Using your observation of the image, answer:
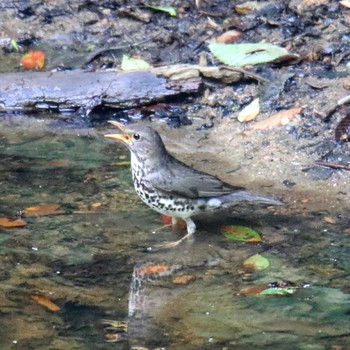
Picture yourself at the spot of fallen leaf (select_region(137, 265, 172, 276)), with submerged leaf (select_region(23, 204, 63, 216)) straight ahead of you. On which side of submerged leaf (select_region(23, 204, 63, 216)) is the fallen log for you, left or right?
right

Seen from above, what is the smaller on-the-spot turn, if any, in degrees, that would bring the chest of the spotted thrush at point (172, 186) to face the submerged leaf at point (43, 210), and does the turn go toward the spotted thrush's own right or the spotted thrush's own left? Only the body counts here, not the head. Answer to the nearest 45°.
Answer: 0° — it already faces it

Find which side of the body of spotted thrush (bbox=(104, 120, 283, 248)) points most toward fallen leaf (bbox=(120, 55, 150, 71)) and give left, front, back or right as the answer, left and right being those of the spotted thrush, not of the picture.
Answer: right

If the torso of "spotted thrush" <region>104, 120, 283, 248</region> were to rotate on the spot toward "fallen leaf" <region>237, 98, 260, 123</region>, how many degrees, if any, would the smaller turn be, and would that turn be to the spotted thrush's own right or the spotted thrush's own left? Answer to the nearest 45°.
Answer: approximately 90° to the spotted thrush's own right

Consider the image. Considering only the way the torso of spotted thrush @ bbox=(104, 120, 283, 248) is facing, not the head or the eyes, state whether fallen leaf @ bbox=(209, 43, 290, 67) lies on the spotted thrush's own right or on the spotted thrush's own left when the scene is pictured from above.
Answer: on the spotted thrush's own right

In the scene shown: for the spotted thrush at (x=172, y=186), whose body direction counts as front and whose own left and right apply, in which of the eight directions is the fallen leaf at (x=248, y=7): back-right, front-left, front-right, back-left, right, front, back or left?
right

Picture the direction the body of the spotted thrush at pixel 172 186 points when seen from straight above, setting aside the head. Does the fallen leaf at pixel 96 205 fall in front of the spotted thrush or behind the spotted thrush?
in front

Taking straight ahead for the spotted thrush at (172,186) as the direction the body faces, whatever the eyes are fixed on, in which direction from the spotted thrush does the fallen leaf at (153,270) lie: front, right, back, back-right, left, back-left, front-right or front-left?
left

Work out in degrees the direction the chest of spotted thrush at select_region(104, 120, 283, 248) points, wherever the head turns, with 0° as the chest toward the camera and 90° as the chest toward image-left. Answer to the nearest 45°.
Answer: approximately 90°

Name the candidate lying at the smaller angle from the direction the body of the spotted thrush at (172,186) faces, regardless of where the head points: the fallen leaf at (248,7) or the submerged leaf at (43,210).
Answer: the submerged leaf

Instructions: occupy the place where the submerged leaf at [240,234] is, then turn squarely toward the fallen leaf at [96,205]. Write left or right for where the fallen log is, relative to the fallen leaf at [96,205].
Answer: right

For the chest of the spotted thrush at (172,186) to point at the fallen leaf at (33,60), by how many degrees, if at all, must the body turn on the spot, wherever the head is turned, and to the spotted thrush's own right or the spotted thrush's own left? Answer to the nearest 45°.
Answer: approximately 45° to the spotted thrush's own right

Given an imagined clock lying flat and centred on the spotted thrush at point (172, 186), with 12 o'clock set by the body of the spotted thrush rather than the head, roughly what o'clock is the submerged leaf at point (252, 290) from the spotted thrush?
The submerged leaf is roughly at 8 o'clock from the spotted thrush.
